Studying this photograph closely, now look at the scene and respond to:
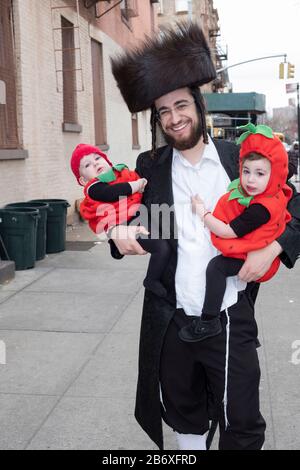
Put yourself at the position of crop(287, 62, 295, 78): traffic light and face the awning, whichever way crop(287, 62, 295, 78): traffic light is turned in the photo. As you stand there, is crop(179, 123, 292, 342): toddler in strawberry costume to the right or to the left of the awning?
left

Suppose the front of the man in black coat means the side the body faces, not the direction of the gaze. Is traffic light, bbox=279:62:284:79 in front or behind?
behind

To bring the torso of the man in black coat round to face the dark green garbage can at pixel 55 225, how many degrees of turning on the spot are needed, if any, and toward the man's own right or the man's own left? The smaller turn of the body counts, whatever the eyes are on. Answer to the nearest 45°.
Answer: approximately 180°

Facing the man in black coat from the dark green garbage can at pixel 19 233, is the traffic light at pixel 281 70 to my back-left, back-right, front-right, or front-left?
back-left

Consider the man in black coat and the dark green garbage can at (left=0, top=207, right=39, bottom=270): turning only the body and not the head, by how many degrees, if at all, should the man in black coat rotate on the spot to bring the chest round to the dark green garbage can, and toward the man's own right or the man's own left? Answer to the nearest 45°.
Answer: approximately 135° to the man's own right

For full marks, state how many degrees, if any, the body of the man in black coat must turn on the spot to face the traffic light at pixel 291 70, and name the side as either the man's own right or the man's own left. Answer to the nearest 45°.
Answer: approximately 180°

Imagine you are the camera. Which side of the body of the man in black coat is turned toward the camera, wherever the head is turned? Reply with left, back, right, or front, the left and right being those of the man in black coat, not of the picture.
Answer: front

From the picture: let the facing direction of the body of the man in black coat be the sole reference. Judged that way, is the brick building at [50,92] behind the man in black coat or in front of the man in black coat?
behind

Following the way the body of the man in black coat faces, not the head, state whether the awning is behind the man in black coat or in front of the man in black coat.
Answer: behind
